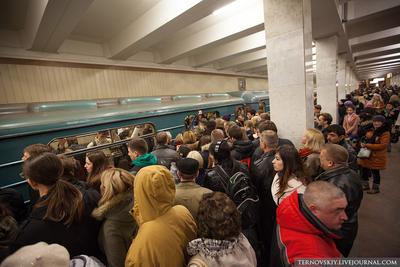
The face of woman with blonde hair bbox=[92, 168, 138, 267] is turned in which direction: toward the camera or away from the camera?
away from the camera

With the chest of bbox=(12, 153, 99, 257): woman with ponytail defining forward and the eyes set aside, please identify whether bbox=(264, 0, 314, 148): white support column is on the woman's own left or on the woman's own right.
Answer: on the woman's own right

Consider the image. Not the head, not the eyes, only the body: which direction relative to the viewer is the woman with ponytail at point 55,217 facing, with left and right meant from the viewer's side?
facing away from the viewer and to the left of the viewer

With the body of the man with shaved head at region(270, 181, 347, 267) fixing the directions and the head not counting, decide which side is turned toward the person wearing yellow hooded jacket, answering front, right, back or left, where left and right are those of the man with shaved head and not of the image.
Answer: back

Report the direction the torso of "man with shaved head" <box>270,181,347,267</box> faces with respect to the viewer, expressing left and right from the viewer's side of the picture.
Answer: facing to the right of the viewer

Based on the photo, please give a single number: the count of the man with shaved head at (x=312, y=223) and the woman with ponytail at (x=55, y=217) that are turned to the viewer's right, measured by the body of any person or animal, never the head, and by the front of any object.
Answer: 1

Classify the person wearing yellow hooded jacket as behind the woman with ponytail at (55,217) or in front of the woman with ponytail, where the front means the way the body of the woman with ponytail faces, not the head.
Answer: behind

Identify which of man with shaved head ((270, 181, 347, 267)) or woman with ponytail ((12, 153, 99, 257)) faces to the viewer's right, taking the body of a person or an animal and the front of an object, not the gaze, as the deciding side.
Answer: the man with shaved head
